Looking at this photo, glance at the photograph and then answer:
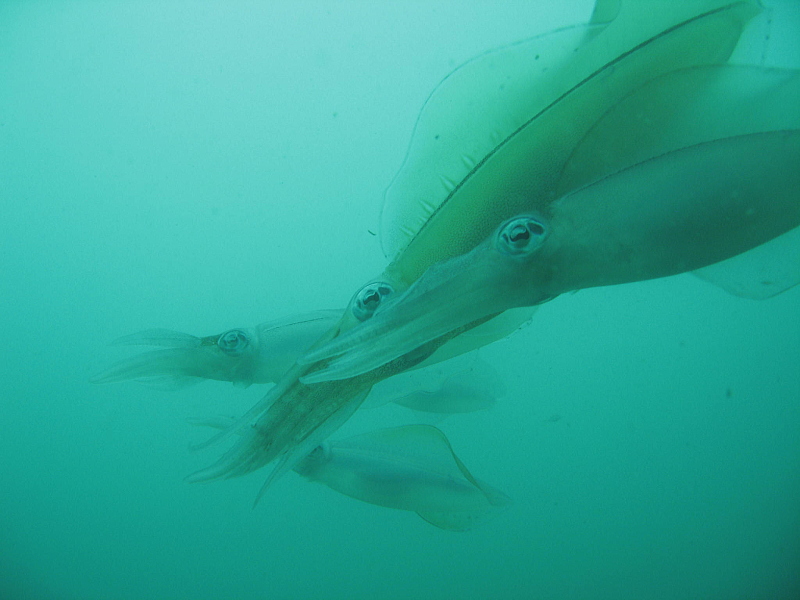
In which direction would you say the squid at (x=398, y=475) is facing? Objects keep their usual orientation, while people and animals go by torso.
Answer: to the viewer's left

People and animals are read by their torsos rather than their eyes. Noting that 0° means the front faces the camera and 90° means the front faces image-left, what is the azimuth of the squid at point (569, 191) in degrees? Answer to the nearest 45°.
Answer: approximately 90°

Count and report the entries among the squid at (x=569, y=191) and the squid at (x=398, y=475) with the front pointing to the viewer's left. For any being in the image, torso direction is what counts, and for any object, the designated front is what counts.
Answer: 2
